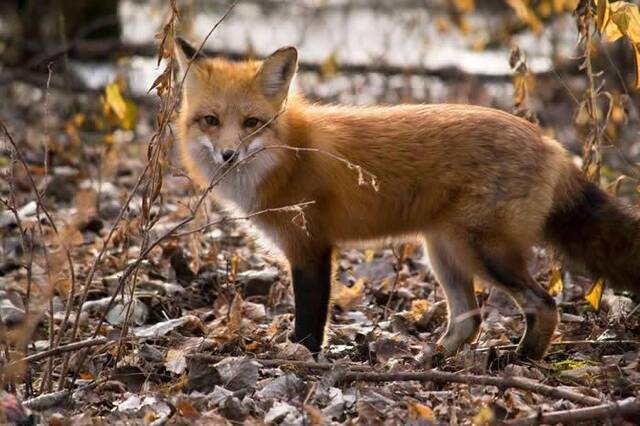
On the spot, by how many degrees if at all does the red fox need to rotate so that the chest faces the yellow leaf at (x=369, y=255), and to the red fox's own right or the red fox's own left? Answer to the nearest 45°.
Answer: approximately 90° to the red fox's own right

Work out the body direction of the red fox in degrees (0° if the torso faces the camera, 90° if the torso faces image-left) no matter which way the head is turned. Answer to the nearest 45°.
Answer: approximately 90°

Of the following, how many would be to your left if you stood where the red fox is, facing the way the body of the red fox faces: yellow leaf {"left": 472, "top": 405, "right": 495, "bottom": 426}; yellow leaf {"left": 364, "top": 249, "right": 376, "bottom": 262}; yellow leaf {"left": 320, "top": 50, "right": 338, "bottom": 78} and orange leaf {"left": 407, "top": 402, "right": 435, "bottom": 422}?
2

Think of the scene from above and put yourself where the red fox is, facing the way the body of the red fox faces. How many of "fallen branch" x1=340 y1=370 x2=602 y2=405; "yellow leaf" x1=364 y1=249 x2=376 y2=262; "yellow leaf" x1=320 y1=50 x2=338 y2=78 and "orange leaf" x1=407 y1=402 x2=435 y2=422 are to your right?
2

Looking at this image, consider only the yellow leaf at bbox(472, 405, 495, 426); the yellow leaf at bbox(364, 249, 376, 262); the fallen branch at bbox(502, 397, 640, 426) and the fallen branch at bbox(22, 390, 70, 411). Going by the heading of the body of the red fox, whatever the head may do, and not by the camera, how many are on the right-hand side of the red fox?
1

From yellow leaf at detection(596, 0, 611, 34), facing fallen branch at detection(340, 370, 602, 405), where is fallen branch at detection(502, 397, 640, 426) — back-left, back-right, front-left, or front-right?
front-left

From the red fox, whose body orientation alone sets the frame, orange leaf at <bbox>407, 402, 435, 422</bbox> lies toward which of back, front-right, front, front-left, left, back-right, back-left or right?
left

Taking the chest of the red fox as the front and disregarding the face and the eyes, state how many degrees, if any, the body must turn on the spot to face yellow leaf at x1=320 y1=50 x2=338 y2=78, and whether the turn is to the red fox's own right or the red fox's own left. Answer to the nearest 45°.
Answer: approximately 90° to the red fox's own right

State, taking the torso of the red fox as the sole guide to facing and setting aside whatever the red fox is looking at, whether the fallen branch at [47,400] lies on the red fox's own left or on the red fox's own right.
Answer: on the red fox's own left

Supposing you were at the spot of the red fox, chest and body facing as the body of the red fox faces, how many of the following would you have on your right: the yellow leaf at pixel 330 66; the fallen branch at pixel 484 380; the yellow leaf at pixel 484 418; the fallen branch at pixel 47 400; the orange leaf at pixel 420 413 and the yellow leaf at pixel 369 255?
2

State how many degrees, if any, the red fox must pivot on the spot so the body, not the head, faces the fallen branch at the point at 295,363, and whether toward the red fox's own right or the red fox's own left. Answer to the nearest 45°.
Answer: approximately 45° to the red fox's own left

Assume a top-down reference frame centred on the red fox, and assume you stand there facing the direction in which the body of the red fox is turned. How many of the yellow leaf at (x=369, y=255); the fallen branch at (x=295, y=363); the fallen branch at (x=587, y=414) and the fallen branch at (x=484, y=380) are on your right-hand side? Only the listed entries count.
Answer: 1

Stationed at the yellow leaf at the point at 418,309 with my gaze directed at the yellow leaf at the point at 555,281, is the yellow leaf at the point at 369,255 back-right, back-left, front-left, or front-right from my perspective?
front-left

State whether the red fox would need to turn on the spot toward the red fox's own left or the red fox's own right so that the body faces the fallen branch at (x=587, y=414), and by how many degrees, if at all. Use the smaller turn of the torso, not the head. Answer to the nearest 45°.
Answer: approximately 90° to the red fox's own left
